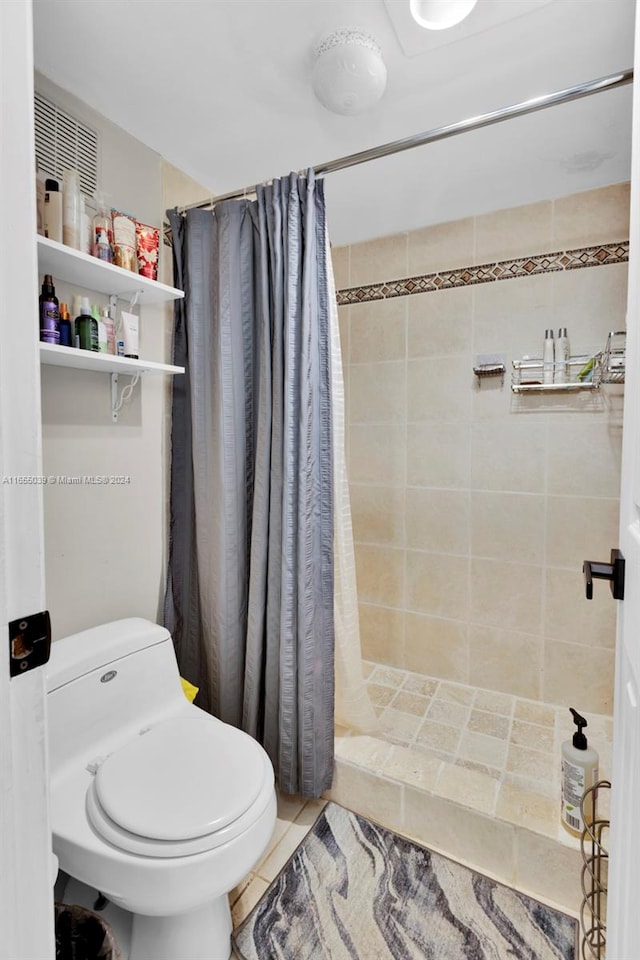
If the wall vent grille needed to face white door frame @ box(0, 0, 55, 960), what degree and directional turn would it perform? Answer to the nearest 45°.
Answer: approximately 45° to its right

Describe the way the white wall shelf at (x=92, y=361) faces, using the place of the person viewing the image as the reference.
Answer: facing the viewer and to the right of the viewer

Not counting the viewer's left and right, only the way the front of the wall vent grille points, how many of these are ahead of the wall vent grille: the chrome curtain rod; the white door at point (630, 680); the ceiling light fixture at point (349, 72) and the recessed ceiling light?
4

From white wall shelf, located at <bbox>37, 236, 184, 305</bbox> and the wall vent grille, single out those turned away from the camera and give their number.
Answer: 0

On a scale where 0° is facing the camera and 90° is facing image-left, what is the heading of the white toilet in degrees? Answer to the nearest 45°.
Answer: approximately 315°

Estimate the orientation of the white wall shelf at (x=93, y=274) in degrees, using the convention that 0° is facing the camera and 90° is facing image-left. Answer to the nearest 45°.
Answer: approximately 315°

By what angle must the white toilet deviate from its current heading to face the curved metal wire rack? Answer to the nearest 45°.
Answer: approximately 45° to its left

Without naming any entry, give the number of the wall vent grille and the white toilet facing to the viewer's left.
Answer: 0
